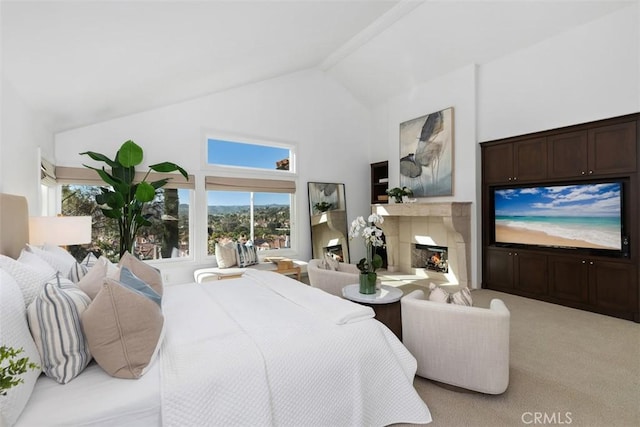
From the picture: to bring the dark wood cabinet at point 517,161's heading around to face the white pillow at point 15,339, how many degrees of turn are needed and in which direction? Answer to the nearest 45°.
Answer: approximately 45° to its left

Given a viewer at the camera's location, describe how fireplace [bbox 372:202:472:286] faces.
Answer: facing the viewer and to the left of the viewer

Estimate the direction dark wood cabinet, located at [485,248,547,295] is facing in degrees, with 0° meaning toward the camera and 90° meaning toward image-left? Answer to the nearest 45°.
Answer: approximately 45°

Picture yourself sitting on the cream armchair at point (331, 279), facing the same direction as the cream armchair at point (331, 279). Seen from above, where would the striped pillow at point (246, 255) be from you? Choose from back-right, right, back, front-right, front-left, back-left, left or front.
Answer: left

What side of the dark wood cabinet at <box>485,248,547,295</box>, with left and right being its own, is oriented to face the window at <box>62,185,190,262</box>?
front

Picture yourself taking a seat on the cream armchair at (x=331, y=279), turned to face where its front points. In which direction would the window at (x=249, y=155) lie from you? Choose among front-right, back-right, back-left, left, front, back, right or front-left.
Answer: left

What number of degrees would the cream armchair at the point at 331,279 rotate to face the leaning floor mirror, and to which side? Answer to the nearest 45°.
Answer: approximately 45° to its left

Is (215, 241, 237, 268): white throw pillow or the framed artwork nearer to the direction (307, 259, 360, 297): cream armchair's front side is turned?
the framed artwork

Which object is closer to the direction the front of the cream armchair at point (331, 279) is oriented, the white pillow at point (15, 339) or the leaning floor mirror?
the leaning floor mirror

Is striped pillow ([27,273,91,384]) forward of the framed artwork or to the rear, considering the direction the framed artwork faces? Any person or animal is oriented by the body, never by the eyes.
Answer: forward
